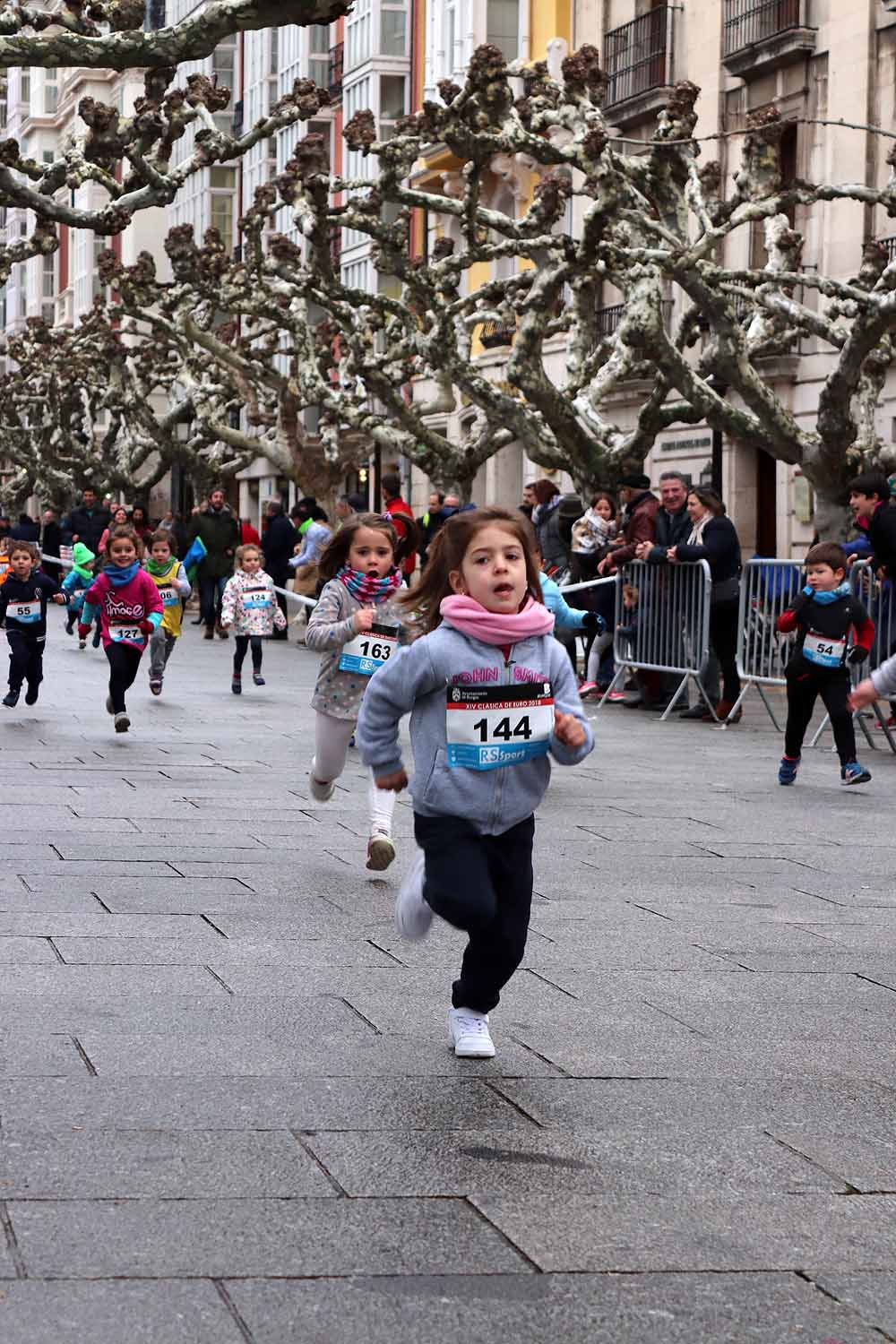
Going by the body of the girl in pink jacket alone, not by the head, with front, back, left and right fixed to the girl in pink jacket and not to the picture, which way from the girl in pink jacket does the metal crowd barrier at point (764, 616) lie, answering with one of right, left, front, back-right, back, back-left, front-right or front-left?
left

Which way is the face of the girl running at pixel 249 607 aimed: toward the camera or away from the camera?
toward the camera

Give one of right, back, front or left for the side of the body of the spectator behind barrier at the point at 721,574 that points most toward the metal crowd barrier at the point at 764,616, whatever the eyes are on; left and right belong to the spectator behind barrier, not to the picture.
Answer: left

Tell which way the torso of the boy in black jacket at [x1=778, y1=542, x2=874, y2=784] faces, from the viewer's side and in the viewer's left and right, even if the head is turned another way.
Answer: facing the viewer

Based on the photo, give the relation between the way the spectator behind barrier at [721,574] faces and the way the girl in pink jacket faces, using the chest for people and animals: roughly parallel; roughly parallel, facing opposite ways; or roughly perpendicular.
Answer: roughly perpendicular

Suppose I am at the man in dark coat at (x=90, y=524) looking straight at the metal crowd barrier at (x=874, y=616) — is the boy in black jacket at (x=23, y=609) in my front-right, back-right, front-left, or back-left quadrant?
front-right

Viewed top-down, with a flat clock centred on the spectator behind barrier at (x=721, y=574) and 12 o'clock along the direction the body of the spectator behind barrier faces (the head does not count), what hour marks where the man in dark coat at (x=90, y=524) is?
The man in dark coat is roughly at 2 o'clock from the spectator behind barrier.

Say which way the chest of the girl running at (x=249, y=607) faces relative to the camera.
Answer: toward the camera

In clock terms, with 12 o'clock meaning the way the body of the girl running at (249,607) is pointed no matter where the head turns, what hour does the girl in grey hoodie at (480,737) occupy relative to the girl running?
The girl in grey hoodie is roughly at 12 o'clock from the girl running.

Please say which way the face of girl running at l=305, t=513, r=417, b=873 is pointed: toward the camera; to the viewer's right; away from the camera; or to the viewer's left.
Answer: toward the camera

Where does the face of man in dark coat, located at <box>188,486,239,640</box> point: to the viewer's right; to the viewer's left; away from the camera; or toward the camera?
toward the camera

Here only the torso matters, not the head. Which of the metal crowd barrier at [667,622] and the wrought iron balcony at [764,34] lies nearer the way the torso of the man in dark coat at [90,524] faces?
the metal crowd barrier

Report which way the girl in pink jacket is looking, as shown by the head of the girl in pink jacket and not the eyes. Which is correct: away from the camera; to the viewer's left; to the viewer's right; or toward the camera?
toward the camera

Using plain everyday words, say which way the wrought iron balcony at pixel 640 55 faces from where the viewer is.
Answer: facing the viewer and to the left of the viewer

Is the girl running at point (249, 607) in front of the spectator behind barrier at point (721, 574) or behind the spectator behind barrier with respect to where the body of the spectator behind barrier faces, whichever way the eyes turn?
in front

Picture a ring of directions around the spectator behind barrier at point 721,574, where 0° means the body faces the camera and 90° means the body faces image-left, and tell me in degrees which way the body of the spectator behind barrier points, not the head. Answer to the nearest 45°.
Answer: approximately 90°
